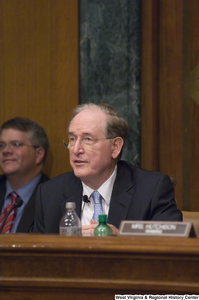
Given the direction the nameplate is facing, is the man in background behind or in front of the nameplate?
behind

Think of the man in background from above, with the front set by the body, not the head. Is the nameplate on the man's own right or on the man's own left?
on the man's own left

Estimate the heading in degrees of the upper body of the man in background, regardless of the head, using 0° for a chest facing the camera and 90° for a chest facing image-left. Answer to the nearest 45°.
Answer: approximately 45°

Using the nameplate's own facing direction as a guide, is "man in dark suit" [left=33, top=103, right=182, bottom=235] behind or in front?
behind

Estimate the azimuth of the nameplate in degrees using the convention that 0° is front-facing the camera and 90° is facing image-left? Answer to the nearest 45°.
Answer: approximately 0°

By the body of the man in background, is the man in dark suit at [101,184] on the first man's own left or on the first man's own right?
on the first man's own left
